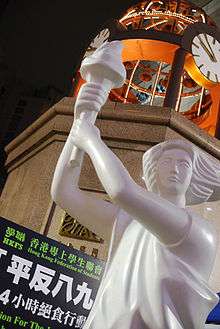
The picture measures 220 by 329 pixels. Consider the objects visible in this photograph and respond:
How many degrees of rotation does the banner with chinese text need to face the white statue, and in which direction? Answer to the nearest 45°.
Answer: approximately 45° to its left

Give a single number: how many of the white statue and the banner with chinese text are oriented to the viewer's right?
0

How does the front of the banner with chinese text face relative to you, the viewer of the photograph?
facing the viewer

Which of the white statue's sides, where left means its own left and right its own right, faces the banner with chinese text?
right
